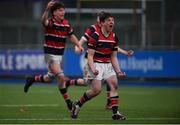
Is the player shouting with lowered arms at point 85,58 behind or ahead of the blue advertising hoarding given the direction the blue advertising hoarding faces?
ahead

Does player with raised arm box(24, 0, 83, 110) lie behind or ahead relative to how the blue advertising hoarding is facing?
ahead

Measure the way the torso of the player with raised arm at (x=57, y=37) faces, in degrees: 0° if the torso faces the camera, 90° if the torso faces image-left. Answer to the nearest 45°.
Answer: approximately 315°

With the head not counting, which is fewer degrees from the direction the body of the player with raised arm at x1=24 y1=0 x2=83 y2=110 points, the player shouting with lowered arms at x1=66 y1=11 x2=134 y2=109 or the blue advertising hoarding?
the player shouting with lowered arms

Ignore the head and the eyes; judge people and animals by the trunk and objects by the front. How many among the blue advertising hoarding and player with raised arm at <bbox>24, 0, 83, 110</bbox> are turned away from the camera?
0

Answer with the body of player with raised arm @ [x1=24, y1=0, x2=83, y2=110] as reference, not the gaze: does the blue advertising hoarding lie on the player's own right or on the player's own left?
on the player's own left

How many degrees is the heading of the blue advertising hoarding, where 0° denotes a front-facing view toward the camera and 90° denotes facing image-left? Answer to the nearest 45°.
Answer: approximately 0°
